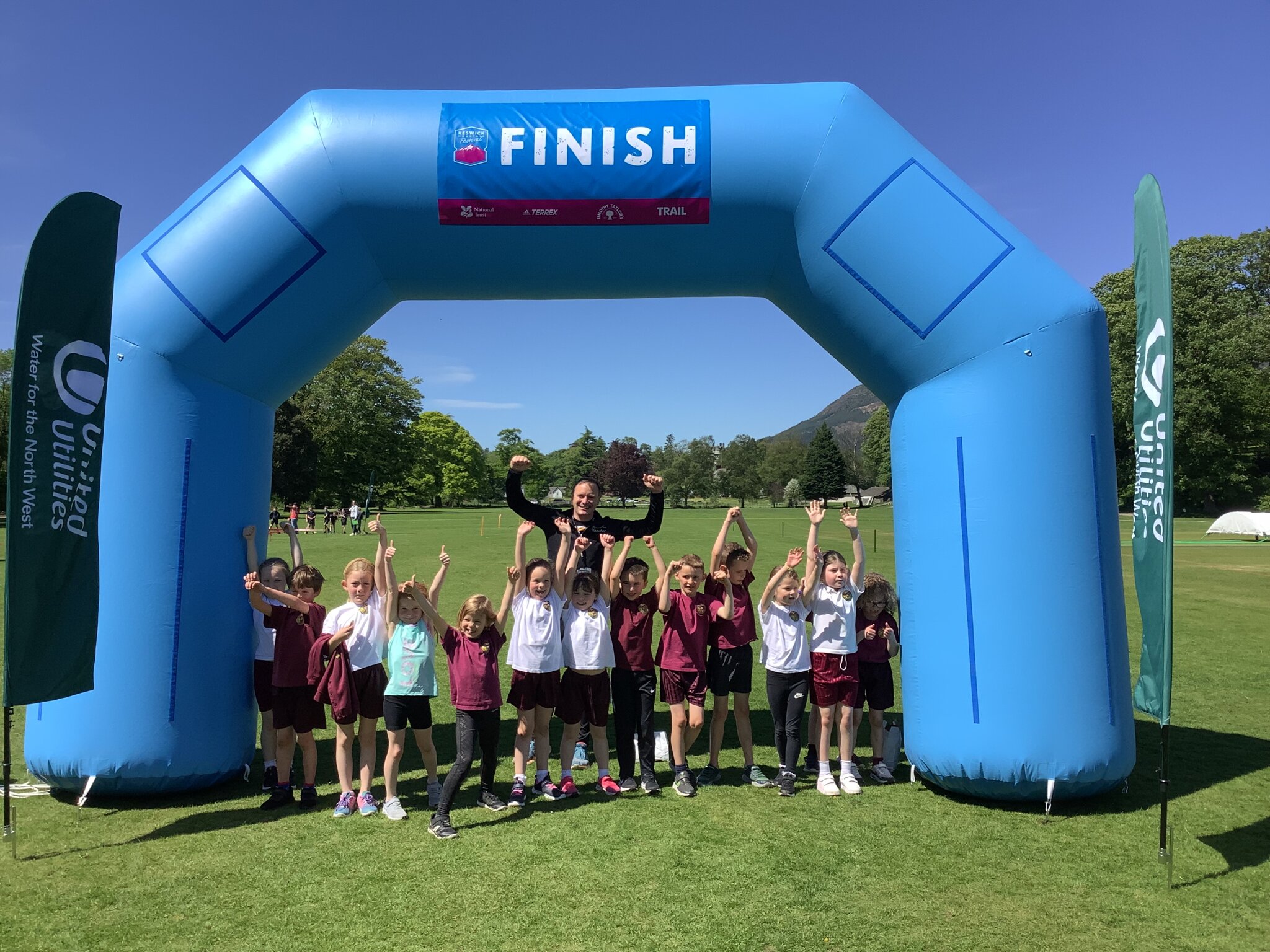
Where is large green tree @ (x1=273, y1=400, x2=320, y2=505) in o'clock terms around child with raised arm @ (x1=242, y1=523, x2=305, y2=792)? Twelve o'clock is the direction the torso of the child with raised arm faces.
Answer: The large green tree is roughly at 6 o'clock from the child with raised arm.

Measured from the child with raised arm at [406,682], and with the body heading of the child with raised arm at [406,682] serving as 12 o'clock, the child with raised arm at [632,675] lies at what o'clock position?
the child with raised arm at [632,675] is roughly at 9 o'clock from the child with raised arm at [406,682].

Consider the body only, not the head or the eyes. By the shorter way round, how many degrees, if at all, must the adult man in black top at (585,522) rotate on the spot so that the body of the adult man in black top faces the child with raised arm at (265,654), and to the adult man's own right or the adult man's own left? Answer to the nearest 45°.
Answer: approximately 90° to the adult man's own right

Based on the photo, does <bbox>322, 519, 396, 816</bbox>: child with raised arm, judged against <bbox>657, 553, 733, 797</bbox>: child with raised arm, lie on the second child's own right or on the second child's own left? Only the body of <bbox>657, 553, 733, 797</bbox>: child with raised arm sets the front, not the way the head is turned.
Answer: on the second child's own right

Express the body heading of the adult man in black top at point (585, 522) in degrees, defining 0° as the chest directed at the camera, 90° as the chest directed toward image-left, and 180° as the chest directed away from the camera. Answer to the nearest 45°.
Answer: approximately 0°

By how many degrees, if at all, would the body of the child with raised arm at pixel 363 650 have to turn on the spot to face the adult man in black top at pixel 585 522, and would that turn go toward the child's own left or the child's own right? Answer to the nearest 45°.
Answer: approximately 90° to the child's own left

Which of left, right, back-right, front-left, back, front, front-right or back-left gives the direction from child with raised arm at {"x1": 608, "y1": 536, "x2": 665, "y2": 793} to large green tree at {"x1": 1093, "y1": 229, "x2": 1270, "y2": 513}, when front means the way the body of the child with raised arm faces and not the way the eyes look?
back-left

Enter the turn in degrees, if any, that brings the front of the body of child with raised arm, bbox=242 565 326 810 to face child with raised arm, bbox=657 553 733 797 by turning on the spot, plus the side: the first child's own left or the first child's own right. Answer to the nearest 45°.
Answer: approximately 135° to the first child's own left

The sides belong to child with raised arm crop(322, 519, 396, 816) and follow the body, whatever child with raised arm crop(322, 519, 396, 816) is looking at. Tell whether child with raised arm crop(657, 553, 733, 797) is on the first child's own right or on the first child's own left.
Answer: on the first child's own left

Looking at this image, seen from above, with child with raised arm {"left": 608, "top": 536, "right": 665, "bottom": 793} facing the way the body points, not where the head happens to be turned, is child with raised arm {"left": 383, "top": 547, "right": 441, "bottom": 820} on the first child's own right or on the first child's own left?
on the first child's own right

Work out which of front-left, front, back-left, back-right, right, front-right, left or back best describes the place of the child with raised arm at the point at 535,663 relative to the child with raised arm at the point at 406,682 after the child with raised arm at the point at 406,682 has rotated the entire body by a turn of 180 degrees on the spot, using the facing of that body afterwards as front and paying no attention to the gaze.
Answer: right

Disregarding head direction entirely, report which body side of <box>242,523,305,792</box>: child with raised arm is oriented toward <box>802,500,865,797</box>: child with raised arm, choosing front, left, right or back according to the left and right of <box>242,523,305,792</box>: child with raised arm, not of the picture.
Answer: left
